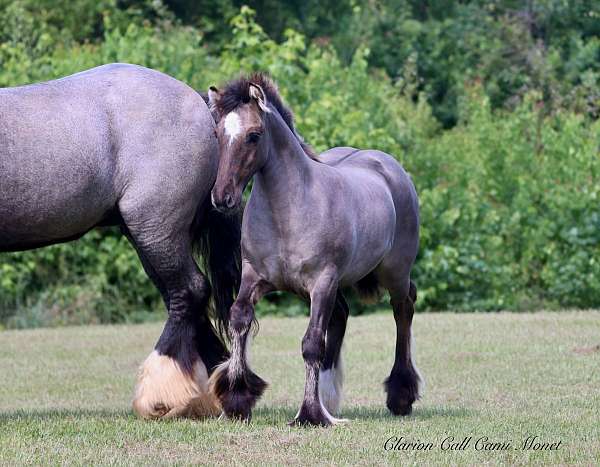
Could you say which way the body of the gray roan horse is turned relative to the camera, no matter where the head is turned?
to the viewer's left

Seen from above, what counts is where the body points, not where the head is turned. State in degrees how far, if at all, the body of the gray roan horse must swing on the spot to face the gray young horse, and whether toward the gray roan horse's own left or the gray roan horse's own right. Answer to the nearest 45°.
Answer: approximately 135° to the gray roan horse's own left

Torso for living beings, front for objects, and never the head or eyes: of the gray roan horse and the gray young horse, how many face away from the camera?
0

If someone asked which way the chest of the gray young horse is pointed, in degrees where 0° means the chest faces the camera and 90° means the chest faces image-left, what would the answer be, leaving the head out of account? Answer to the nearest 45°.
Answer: approximately 45°

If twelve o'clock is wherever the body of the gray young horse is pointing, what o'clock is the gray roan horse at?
The gray roan horse is roughly at 2 o'clock from the gray young horse.
